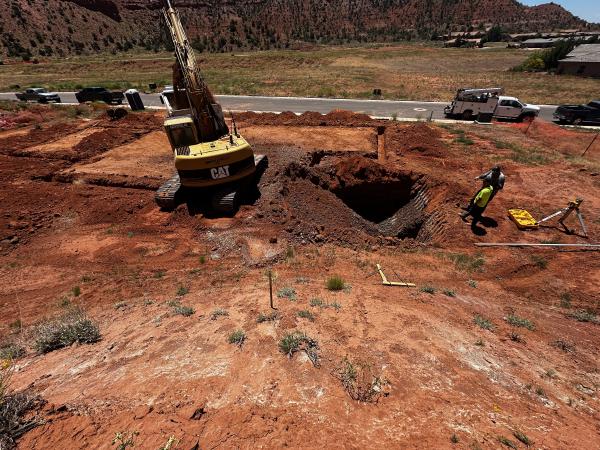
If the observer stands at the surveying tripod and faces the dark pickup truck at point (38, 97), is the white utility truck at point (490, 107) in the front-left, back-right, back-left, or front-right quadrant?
front-right

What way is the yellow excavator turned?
away from the camera

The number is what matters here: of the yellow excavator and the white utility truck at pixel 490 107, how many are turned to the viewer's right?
1

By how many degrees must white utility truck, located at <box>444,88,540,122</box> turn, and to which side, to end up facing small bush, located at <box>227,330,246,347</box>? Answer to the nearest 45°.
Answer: approximately 90° to its right

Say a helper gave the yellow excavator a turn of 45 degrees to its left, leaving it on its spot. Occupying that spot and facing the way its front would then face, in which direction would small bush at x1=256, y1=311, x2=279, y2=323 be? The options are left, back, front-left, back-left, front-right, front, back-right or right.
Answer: back-left

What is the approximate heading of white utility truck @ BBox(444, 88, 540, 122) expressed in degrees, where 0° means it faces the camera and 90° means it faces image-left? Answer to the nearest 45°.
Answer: approximately 270°

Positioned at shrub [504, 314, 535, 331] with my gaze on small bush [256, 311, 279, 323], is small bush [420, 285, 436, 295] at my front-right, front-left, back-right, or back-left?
front-right

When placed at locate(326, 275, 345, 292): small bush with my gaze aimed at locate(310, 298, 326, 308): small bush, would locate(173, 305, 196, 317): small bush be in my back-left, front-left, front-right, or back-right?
front-right

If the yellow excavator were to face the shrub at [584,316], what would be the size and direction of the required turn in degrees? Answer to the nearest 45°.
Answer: approximately 135° to its right

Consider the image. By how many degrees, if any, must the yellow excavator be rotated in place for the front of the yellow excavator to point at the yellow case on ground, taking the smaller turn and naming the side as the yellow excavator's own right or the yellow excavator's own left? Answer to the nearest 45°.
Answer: approximately 135° to the yellow excavator's own right

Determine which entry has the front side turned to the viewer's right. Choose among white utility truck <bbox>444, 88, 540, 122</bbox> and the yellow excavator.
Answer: the white utility truck

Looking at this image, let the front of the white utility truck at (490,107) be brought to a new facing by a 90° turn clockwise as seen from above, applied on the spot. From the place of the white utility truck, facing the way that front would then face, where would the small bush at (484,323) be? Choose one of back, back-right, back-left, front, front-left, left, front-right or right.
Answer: front

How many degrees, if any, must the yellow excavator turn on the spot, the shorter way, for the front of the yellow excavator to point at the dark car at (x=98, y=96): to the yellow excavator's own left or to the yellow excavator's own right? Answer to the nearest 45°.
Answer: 0° — it already faces it

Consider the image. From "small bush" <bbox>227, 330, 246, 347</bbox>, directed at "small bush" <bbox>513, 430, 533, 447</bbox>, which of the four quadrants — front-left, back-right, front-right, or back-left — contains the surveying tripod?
front-left

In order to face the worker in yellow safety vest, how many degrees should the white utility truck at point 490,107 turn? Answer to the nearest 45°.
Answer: approximately 90° to its right

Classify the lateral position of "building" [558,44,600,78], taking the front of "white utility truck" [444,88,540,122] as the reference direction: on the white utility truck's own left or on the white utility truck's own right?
on the white utility truck's own left

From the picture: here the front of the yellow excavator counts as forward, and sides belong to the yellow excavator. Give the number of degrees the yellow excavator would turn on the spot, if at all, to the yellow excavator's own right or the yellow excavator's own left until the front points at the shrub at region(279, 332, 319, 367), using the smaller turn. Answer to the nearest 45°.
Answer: approximately 180°

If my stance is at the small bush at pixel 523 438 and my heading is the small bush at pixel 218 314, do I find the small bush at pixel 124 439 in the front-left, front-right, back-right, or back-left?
front-left

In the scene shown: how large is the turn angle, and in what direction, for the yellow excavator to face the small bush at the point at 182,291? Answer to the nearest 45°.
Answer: approximately 180°

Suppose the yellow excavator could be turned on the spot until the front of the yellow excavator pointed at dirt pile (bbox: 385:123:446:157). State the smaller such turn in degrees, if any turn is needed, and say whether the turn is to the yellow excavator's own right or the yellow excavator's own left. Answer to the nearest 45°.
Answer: approximately 90° to the yellow excavator's own right

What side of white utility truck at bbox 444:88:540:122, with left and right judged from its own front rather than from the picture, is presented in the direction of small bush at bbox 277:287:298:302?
right
